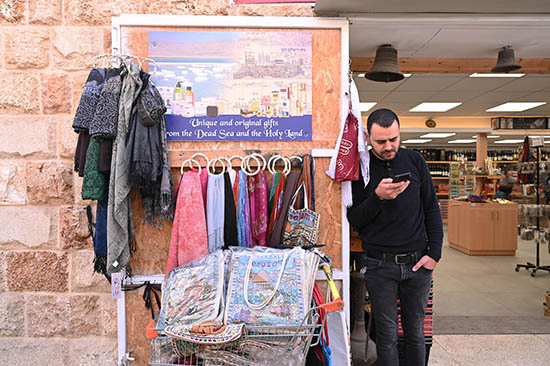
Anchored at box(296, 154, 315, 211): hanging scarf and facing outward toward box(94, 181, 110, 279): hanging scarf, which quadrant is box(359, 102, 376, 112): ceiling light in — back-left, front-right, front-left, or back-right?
back-right

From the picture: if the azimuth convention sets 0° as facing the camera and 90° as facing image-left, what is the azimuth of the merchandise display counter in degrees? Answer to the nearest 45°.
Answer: approximately 0°

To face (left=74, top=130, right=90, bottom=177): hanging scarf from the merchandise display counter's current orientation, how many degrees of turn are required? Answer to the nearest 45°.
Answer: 0° — it already faces it

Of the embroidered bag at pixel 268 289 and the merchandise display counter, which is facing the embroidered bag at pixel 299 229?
the merchandise display counter

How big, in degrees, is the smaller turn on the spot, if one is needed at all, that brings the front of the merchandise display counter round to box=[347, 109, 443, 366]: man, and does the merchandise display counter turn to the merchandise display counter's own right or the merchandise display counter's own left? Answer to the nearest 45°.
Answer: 0° — it already faces them
